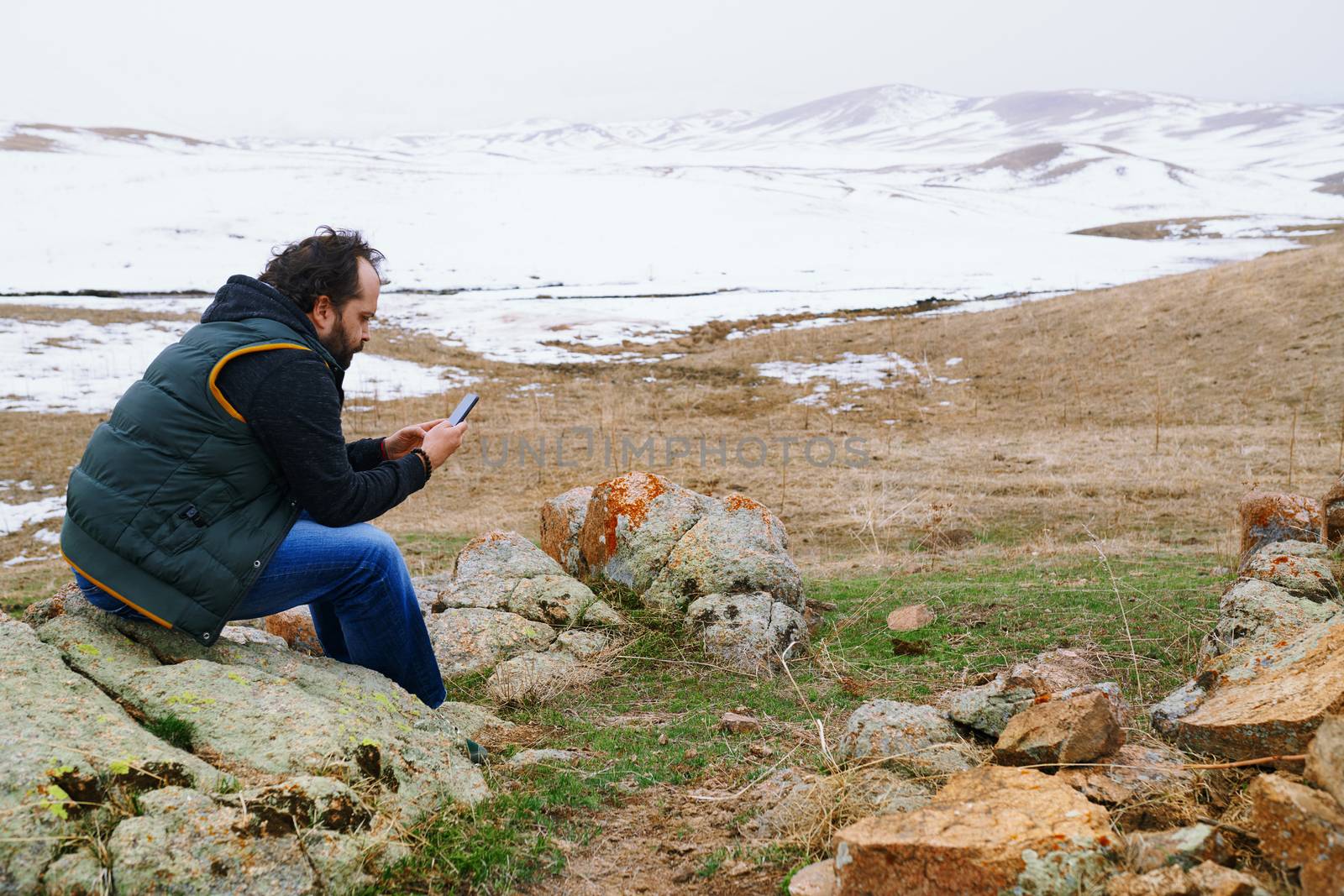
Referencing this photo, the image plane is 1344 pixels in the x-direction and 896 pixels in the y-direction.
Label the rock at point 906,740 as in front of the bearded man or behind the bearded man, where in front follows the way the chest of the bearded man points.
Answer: in front

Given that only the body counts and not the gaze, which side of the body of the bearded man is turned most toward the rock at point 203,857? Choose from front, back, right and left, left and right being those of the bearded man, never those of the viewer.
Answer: right

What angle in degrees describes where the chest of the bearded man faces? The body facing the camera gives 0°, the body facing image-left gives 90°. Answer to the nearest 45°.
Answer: approximately 270°

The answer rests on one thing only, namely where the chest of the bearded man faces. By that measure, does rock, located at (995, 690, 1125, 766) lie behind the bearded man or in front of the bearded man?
in front

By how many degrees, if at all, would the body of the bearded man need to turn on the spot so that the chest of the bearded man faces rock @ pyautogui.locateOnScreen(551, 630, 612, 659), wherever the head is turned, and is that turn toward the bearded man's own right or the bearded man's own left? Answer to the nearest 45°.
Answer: approximately 45° to the bearded man's own left

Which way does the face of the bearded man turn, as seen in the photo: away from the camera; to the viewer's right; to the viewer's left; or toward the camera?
to the viewer's right

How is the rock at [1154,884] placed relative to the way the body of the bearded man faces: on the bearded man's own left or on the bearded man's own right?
on the bearded man's own right

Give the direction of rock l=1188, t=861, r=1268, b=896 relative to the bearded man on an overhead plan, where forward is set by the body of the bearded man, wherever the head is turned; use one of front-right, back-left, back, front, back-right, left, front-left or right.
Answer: front-right

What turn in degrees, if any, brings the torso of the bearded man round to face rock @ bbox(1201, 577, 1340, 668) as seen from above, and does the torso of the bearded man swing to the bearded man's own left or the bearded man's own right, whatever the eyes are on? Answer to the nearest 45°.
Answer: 0° — they already face it
